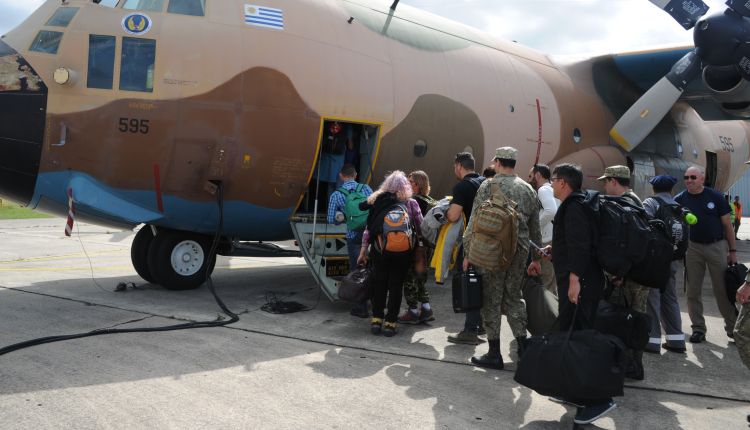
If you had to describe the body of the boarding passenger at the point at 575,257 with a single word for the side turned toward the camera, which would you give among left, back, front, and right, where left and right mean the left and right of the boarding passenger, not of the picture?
left

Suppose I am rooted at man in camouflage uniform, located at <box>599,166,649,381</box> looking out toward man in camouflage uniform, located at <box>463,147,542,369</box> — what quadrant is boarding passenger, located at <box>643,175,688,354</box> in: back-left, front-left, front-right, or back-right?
back-right

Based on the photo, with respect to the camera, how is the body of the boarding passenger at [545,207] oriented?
to the viewer's left

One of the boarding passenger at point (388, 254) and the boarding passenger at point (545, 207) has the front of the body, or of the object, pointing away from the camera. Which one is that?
the boarding passenger at point (388, 254)

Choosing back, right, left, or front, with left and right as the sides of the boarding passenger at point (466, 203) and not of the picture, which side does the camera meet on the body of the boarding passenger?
left

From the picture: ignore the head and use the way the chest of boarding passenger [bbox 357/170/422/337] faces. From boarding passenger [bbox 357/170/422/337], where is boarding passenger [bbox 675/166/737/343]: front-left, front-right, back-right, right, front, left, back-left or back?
right

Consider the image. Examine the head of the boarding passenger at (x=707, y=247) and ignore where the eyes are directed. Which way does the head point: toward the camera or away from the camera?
toward the camera

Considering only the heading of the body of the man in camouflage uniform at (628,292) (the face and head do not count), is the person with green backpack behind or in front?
in front

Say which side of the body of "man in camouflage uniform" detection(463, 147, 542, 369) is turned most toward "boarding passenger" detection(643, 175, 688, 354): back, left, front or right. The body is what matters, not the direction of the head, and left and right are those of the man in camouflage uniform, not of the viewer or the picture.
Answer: right

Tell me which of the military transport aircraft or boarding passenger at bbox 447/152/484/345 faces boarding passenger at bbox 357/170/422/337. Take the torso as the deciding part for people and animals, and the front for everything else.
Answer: boarding passenger at bbox 447/152/484/345

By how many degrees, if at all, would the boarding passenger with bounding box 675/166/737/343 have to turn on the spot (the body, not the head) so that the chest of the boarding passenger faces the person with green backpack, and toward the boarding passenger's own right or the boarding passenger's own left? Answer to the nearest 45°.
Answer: approximately 45° to the boarding passenger's own right

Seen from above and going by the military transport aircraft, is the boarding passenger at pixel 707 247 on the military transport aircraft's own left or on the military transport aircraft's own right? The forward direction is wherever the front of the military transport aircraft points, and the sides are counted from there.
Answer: on the military transport aircraft's own left

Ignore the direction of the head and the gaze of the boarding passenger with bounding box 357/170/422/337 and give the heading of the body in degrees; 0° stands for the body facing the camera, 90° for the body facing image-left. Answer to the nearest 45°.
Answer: approximately 180°
